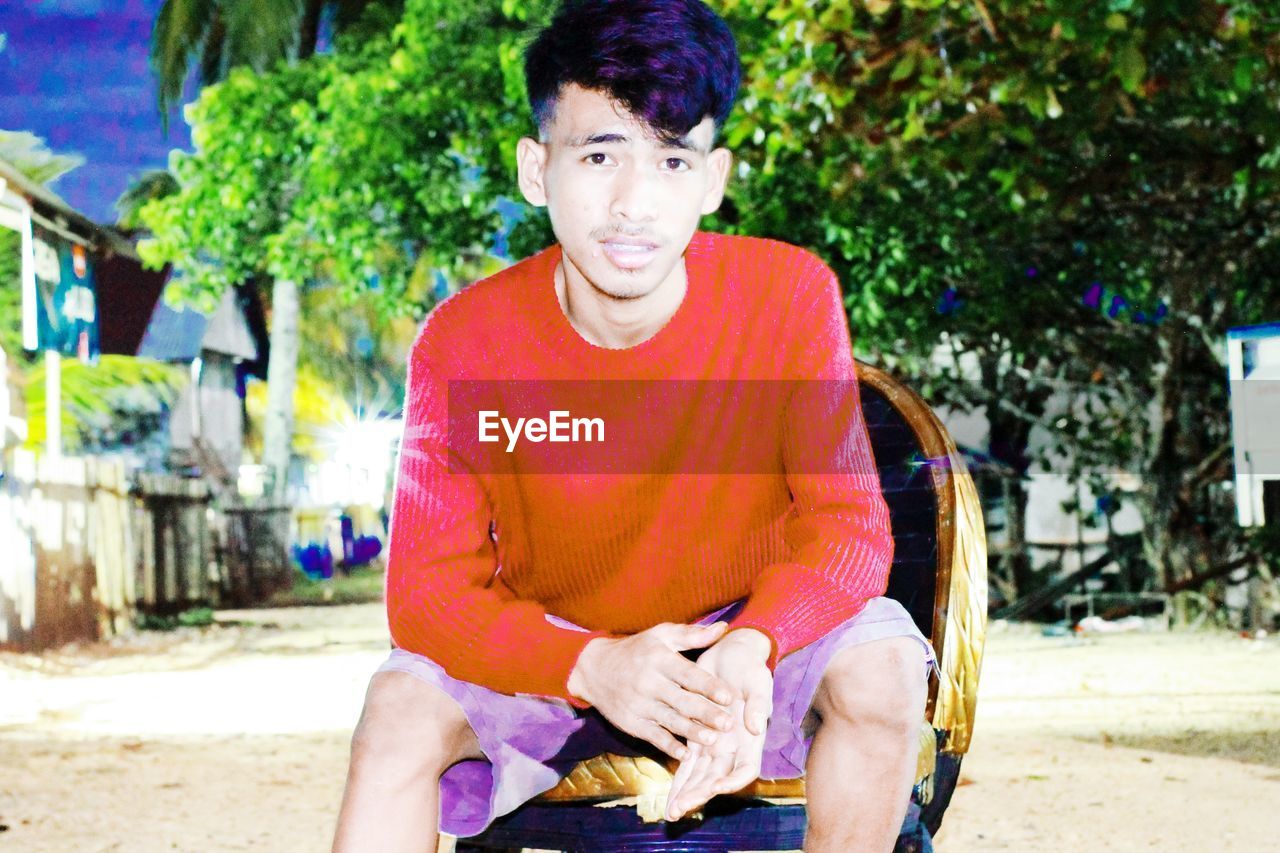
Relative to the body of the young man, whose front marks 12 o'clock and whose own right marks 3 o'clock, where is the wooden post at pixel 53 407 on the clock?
The wooden post is roughly at 5 o'clock from the young man.

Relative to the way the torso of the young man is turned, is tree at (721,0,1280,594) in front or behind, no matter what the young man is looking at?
behind

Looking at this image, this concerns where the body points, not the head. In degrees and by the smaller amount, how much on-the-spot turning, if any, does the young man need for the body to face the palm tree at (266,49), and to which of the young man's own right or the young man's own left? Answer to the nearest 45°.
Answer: approximately 180°

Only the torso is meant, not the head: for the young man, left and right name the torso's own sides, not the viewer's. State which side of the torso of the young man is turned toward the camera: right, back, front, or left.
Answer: front

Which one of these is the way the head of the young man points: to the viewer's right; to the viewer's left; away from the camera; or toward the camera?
toward the camera
